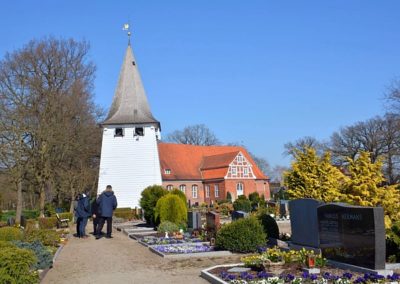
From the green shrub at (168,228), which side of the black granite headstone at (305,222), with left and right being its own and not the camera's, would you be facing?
right

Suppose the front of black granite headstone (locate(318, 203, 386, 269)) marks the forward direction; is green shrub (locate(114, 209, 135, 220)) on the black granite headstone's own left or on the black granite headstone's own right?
on the black granite headstone's own right

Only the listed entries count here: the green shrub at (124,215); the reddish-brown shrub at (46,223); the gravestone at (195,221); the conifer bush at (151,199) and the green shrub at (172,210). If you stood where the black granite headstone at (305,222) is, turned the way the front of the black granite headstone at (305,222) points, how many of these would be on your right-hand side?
5

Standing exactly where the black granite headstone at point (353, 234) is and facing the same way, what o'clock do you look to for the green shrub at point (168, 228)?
The green shrub is roughly at 3 o'clock from the black granite headstone.

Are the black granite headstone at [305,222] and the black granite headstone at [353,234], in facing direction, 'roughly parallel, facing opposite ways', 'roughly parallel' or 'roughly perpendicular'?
roughly parallel

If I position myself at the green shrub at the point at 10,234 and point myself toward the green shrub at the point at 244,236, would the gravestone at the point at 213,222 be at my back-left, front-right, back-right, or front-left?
front-left

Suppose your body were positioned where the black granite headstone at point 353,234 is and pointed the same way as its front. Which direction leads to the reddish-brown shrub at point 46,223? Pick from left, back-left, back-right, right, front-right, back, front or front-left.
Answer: right

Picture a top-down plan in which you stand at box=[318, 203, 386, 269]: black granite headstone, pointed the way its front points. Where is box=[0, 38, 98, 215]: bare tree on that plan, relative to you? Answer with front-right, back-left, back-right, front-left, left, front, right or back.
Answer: right

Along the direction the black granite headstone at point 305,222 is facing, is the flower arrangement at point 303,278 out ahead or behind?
ahead

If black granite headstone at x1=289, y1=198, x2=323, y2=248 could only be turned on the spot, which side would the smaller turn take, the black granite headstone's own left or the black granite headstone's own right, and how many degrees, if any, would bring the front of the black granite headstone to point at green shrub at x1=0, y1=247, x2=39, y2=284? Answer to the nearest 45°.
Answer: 0° — it already faces it

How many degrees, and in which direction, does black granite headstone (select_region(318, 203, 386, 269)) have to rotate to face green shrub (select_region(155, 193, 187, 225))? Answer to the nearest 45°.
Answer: approximately 90° to its right

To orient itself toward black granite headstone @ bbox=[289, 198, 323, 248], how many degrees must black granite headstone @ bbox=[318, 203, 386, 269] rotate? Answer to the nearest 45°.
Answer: approximately 90° to its right

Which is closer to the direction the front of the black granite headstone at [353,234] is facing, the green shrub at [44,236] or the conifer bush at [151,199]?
the green shrub

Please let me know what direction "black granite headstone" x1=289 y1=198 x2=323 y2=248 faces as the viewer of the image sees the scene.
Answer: facing the viewer and to the left of the viewer

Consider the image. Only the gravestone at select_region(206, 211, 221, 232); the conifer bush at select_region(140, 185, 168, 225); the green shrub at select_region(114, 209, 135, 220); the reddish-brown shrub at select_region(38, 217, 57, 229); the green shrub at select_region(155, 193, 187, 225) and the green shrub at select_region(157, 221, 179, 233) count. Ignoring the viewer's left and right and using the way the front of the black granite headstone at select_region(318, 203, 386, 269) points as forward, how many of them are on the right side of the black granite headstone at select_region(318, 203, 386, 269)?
6

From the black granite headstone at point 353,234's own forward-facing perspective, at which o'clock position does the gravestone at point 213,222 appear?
The gravestone is roughly at 3 o'clock from the black granite headstone.

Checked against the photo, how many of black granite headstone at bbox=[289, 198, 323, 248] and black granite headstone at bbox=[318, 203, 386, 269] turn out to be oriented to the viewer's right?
0
